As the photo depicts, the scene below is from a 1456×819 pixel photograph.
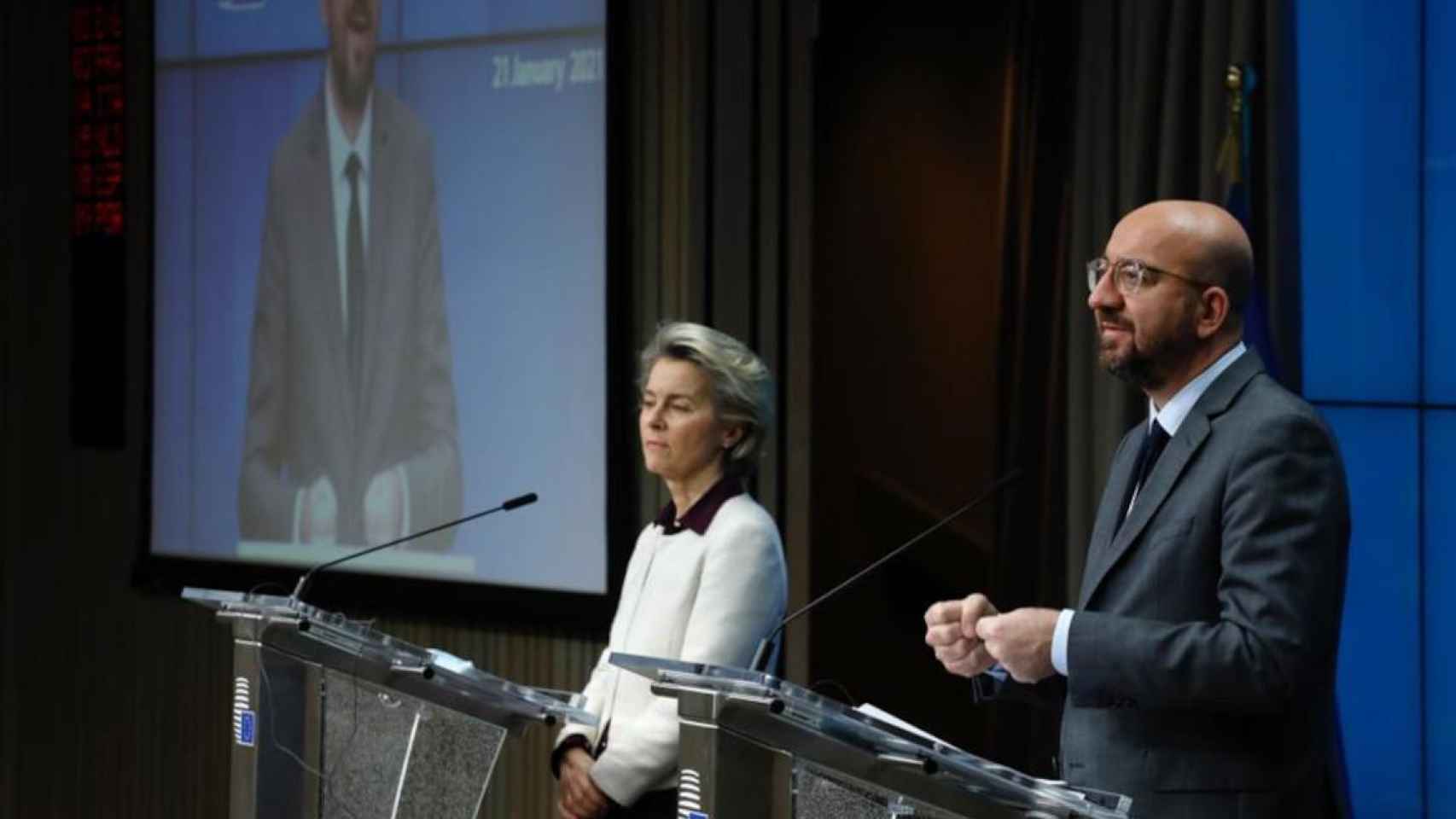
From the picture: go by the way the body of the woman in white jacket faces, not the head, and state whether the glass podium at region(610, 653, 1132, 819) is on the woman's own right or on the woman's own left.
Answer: on the woman's own left

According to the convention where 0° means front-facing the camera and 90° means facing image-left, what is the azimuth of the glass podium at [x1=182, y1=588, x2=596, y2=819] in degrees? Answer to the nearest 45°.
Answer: approximately 90°

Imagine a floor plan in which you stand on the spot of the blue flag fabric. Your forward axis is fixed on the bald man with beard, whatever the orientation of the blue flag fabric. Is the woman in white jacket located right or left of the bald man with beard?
right

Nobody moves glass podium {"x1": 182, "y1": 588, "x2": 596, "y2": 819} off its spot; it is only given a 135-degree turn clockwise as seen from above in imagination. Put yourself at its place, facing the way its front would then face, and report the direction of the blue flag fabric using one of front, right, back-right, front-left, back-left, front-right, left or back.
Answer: front-right

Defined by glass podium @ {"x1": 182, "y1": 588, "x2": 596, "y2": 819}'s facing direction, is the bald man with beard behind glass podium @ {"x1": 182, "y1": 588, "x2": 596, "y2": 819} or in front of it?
behind

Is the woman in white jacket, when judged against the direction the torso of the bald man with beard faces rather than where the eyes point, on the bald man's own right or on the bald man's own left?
on the bald man's own right

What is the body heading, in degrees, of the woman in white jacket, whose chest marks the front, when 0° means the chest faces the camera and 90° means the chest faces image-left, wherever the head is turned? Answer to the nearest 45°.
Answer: approximately 45°
